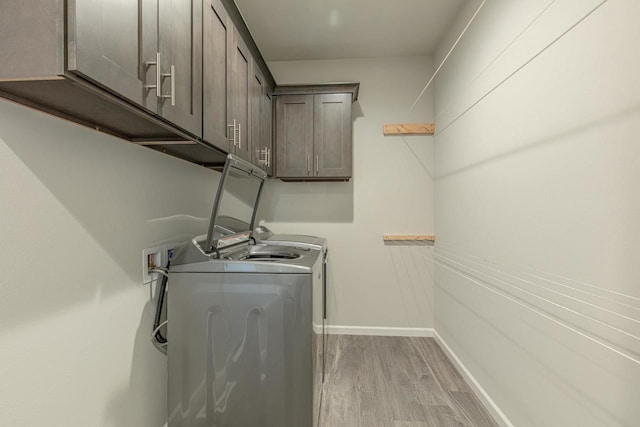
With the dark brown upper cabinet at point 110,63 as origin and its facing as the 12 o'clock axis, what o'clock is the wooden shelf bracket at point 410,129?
The wooden shelf bracket is roughly at 10 o'clock from the dark brown upper cabinet.

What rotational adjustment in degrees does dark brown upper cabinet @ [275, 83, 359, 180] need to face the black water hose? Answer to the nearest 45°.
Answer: approximately 45° to its right

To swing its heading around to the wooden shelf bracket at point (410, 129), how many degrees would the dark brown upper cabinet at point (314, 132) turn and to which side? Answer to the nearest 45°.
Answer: approximately 90° to its left

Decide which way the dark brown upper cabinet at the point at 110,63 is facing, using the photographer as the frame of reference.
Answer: facing the viewer and to the right of the viewer

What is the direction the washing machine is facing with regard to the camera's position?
facing to the right of the viewer

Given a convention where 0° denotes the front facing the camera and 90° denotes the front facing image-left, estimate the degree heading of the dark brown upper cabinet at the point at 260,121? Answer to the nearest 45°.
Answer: approximately 270°

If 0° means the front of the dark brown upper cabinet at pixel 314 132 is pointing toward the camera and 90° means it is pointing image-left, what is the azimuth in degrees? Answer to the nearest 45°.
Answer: approximately 0°

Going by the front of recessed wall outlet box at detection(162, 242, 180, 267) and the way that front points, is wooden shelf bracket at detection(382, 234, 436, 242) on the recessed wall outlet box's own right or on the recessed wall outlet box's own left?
on the recessed wall outlet box's own left

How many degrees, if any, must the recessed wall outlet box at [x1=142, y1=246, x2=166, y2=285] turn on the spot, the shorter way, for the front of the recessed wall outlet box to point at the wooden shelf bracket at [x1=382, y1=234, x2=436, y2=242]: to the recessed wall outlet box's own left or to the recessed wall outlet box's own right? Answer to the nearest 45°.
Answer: approximately 45° to the recessed wall outlet box's own left

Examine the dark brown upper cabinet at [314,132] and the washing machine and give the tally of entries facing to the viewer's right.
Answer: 1

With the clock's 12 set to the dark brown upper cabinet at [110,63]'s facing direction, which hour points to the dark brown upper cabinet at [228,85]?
the dark brown upper cabinet at [228,85] is roughly at 9 o'clock from the dark brown upper cabinet at [110,63].

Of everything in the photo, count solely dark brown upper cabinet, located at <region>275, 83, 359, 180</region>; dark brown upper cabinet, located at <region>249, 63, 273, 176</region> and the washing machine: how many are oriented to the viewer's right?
2
